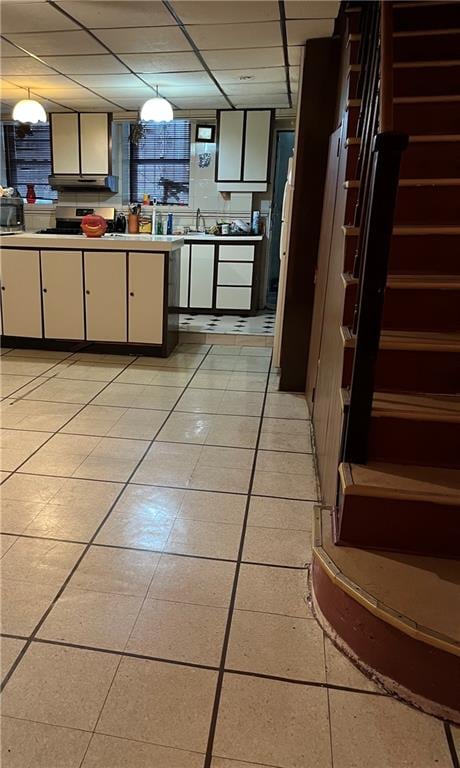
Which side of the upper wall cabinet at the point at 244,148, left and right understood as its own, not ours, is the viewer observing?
front

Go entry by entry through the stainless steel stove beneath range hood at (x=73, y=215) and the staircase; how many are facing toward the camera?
2

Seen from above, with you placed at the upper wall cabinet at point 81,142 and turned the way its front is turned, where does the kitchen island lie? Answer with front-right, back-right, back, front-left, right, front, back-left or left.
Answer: front

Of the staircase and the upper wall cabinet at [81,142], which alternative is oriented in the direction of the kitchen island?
the upper wall cabinet

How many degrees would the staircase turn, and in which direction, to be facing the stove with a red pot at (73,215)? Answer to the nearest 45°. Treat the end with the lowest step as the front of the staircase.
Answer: approximately 135° to its right

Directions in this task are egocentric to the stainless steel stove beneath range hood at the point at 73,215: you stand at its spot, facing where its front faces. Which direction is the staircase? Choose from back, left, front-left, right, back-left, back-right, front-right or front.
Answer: front

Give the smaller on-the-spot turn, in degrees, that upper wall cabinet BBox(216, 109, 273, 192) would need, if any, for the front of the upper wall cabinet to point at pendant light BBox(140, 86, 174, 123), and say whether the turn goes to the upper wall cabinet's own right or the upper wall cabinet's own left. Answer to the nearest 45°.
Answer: approximately 45° to the upper wall cabinet's own right

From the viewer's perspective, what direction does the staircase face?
toward the camera

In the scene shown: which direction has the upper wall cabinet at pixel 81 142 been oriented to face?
toward the camera

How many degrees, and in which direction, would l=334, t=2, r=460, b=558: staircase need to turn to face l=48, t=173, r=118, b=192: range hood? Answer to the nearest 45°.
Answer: approximately 135° to its right
